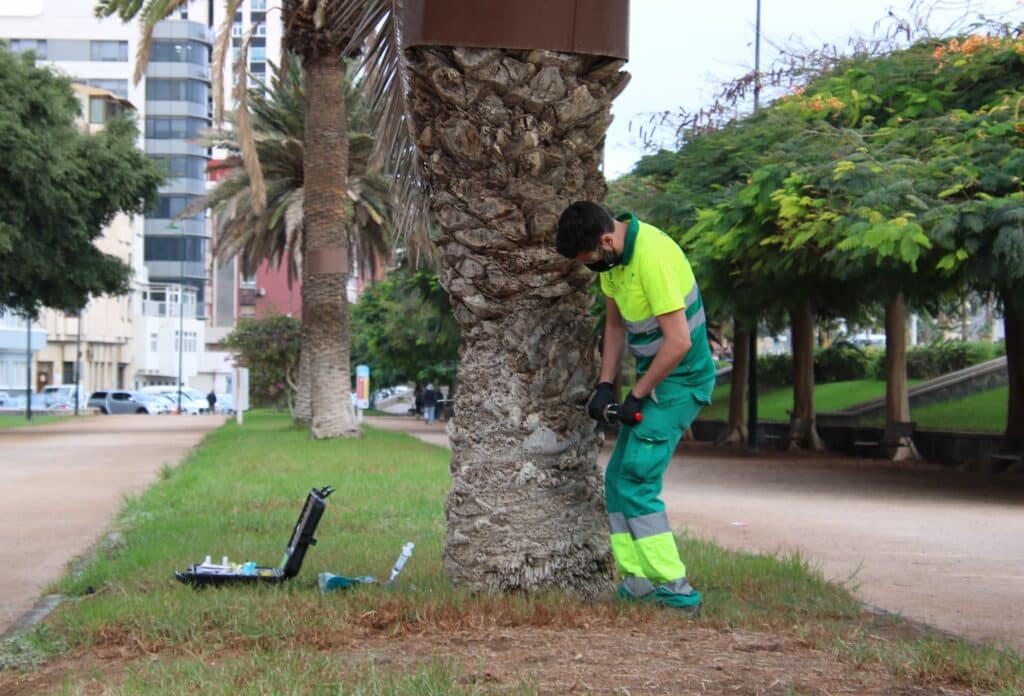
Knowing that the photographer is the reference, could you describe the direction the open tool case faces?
facing to the left of the viewer

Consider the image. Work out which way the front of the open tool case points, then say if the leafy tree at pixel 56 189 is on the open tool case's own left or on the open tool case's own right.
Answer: on the open tool case's own right

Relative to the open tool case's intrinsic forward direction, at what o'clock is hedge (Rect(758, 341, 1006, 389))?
The hedge is roughly at 4 o'clock from the open tool case.

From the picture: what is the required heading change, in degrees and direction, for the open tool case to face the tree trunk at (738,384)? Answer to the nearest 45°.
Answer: approximately 135° to its right

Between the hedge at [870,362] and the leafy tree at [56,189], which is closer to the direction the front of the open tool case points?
the leafy tree

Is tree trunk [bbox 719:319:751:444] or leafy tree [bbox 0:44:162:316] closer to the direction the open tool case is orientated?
the leafy tree
